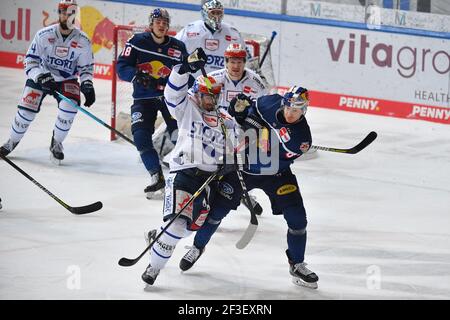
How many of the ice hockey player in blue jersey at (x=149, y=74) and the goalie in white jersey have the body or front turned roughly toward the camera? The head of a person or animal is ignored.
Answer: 2

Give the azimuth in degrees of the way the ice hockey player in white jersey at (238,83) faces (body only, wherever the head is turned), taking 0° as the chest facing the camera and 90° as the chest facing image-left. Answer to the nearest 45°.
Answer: approximately 0°
